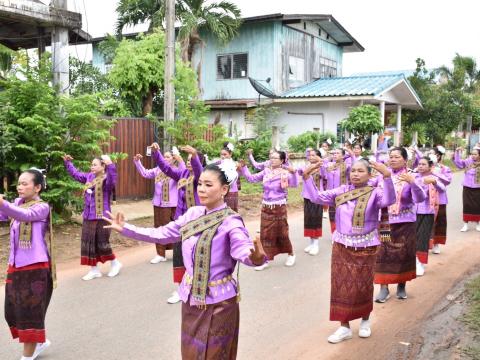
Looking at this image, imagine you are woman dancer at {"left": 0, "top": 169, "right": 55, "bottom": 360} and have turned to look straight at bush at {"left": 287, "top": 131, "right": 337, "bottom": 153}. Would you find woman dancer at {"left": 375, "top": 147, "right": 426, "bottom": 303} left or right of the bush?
right

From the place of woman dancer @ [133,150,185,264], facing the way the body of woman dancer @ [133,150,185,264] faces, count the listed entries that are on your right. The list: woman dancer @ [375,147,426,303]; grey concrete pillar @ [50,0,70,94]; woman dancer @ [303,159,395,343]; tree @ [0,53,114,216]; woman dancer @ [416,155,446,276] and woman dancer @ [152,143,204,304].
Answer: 2

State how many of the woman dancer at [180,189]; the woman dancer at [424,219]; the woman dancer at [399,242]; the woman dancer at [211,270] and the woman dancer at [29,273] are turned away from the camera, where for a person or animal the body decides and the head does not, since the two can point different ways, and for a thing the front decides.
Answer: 0

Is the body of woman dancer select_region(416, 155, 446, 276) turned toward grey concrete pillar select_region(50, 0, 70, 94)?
no

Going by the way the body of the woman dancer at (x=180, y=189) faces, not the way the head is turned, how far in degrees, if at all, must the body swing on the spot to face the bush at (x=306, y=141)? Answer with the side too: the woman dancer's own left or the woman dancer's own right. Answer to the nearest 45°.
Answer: approximately 135° to the woman dancer's own right

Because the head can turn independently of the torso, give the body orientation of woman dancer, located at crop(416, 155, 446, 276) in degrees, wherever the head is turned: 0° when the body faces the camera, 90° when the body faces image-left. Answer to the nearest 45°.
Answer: approximately 45°

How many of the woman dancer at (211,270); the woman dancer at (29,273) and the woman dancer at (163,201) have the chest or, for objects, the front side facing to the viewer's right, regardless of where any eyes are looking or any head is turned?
0

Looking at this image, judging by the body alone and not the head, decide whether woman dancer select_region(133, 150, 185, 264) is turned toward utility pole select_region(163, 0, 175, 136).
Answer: no

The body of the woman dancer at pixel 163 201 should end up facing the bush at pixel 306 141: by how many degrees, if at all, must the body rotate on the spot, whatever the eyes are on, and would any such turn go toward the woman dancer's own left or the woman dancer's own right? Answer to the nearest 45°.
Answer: approximately 180°

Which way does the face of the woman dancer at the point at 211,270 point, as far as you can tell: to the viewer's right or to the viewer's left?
to the viewer's left

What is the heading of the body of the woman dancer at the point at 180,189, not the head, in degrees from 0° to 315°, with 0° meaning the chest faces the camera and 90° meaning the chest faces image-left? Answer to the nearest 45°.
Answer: approximately 45°

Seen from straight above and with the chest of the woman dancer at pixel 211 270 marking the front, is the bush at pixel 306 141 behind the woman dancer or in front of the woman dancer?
behind

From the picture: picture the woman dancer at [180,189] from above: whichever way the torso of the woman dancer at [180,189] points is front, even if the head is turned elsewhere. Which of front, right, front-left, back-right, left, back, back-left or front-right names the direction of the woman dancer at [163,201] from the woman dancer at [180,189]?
back-right

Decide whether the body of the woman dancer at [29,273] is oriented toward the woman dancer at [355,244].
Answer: no

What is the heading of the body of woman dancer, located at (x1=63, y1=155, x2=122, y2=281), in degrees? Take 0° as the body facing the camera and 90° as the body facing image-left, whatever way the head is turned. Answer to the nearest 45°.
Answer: approximately 45°

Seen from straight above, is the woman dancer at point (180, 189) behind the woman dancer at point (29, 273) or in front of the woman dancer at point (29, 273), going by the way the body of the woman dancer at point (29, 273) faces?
behind
